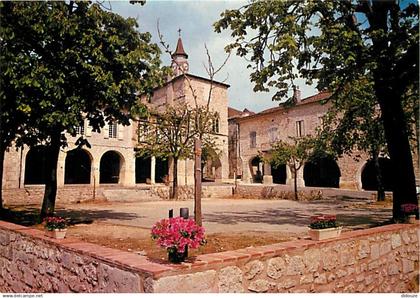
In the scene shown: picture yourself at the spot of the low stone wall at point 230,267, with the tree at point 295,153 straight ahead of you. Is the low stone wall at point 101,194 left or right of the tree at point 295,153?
left

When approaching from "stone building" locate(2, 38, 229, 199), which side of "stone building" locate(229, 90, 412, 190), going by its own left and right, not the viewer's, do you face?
front

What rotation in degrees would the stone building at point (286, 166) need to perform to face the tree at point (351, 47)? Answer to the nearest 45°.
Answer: approximately 45° to its left

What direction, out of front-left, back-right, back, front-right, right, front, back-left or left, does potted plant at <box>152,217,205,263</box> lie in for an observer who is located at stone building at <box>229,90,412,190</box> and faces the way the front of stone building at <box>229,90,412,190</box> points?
front-left

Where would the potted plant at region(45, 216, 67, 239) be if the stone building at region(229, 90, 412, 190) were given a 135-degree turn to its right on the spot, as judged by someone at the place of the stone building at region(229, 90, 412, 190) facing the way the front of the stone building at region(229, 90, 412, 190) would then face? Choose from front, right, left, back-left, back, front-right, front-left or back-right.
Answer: back

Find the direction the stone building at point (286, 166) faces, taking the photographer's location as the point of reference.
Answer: facing the viewer and to the left of the viewer

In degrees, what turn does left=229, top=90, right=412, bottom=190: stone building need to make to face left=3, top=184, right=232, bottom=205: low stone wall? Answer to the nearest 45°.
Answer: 0° — it already faces it

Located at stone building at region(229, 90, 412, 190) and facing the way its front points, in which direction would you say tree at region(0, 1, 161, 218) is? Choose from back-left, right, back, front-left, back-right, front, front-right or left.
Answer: front-left

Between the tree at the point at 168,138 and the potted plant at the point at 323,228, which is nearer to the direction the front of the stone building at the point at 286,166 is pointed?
the tree

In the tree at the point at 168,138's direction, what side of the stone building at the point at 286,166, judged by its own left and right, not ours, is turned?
front

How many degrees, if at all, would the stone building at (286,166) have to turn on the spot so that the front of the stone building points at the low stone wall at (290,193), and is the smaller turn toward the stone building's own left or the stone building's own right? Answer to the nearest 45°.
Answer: approximately 45° to the stone building's own left

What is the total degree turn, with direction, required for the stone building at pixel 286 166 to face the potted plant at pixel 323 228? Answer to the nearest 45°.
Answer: approximately 45° to its left
